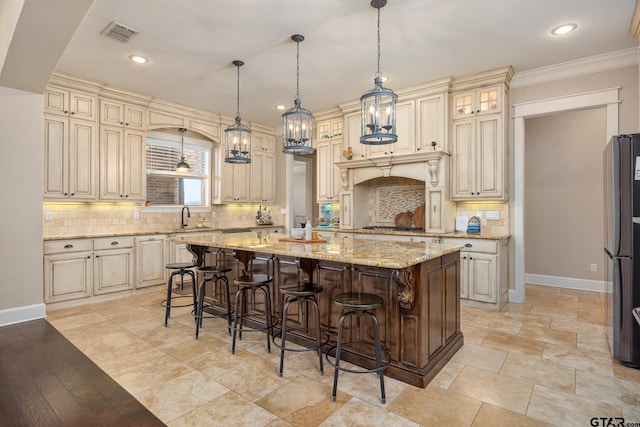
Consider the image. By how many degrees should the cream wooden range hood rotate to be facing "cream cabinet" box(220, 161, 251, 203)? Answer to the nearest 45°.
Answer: approximately 45° to its right

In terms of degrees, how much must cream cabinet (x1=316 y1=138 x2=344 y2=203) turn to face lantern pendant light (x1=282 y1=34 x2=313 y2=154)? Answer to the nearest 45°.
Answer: approximately 45° to its left

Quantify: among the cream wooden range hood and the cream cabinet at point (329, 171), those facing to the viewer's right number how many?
0

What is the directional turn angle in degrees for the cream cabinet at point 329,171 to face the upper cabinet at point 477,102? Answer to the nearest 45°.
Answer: approximately 90° to its left

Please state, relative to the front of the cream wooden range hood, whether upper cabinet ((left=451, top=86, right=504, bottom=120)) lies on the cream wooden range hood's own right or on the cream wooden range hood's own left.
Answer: on the cream wooden range hood's own left

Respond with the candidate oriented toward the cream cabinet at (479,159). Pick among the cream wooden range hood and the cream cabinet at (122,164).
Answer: the cream cabinet at (122,164)

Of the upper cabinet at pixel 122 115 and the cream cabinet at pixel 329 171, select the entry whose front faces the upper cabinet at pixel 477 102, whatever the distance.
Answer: the upper cabinet at pixel 122 115

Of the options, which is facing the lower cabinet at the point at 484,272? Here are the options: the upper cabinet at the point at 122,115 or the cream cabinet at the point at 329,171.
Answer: the upper cabinet

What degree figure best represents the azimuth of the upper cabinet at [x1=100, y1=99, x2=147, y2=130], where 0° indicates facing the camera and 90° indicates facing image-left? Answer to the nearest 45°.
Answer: approximately 315°

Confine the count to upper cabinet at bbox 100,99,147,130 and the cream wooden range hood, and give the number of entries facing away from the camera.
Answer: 0

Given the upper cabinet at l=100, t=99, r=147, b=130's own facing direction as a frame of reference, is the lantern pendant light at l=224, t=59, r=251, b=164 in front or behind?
in front

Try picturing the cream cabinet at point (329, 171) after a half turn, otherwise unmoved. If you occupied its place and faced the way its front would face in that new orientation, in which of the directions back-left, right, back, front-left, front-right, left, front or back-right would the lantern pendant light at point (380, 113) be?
back-right

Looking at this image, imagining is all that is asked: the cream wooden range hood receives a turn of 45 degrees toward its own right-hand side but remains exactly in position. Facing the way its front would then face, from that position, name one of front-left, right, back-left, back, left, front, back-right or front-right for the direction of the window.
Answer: front

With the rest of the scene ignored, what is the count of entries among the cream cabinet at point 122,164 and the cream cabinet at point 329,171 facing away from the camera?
0
